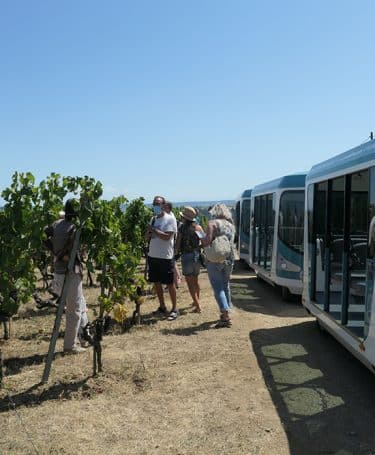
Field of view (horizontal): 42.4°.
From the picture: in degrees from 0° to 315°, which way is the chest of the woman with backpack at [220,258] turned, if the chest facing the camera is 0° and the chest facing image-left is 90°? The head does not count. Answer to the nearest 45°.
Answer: approximately 135°

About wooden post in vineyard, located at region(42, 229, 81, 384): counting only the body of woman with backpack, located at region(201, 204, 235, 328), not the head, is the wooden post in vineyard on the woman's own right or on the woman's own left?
on the woman's own left

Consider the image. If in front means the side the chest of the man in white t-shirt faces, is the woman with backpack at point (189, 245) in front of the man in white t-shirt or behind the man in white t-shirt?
behind

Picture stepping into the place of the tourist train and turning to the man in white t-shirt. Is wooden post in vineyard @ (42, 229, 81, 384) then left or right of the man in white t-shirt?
left
